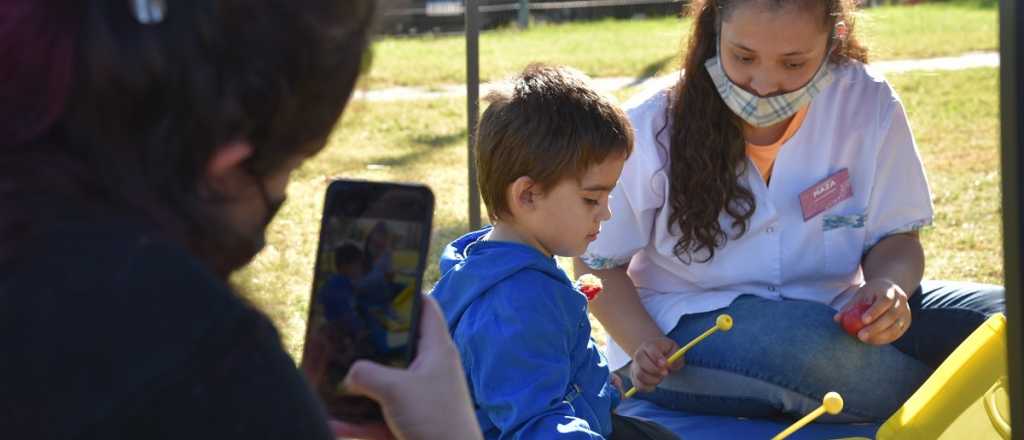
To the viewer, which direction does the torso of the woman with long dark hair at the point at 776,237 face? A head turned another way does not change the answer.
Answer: toward the camera

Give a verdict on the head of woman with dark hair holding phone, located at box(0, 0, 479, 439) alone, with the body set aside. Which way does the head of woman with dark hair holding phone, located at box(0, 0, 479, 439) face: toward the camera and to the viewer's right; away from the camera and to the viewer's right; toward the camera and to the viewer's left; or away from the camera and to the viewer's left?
away from the camera and to the viewer's right

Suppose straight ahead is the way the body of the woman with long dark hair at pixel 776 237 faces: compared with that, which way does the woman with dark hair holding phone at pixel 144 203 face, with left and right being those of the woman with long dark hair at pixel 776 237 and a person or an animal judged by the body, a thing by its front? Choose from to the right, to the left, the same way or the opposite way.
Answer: the opposite way

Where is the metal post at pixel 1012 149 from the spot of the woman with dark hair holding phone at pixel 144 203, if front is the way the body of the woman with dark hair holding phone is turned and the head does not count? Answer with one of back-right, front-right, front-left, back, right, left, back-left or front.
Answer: front-right

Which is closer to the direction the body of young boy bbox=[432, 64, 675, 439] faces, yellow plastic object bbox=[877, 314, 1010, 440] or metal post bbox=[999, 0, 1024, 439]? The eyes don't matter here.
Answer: the yellow plastic object

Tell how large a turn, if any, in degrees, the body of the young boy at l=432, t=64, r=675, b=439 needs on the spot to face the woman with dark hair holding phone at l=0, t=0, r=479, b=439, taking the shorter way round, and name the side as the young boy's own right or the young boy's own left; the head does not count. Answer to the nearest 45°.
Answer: approximately 90° to the young boy's own right

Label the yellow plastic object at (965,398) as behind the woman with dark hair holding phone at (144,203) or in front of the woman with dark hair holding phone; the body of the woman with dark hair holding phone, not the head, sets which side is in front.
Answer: in front

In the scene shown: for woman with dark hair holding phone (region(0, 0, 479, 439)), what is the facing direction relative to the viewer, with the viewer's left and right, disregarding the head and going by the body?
facing away from the viewer and to the right of the viewer

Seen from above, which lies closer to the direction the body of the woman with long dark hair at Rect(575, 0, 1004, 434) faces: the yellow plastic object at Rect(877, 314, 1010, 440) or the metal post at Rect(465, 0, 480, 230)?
the yellow plastic object

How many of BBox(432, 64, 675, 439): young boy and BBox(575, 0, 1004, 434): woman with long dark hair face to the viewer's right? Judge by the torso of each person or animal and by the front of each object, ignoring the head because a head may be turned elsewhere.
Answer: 1

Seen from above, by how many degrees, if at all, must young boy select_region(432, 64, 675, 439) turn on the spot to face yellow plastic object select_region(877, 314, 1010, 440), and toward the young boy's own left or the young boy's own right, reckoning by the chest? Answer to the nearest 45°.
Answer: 0° — they already face it

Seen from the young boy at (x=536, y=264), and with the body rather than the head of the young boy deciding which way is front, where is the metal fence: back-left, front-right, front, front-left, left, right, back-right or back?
left

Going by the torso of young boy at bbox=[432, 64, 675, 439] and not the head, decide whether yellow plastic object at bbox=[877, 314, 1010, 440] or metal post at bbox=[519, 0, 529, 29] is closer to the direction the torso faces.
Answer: the yellow plastic object

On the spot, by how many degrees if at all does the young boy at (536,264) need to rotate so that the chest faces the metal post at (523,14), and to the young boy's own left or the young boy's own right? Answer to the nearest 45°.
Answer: approximately 90° to the young boy's own left

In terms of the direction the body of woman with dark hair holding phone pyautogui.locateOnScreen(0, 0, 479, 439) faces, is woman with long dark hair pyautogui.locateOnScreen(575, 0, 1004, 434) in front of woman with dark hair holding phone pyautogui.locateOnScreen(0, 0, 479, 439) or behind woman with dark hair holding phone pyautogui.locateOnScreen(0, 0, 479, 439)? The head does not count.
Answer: in front

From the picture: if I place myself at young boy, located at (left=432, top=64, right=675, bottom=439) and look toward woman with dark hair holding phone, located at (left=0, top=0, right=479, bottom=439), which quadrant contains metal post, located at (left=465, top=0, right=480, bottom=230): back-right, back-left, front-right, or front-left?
back-right

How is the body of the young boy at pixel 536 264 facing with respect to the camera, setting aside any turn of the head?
to the viewer's right
